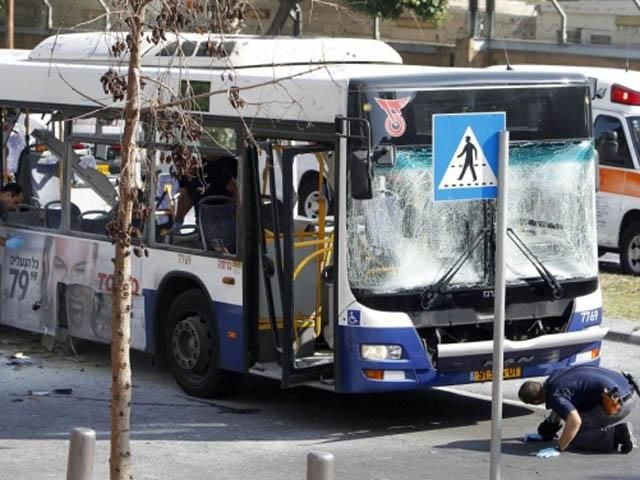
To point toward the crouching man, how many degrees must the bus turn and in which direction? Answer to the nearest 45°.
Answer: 0° — it already faces them

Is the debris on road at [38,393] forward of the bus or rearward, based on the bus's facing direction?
rearward

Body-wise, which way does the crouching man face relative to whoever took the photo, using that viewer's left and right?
facing to the left of the viewer

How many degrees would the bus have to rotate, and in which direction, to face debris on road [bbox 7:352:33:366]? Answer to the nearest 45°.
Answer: approximately 180°

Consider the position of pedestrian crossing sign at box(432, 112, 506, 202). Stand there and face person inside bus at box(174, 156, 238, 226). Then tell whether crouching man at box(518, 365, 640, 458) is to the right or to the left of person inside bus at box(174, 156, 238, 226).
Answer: right

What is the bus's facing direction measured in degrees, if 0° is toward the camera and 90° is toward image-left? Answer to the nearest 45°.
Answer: approximately 315°

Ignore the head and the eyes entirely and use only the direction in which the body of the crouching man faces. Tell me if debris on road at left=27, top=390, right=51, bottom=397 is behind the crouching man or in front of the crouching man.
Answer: in front

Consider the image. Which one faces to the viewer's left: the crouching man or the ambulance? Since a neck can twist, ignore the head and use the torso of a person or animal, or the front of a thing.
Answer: the crouching man

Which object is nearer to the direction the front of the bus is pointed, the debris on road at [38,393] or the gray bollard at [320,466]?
the gray bollard
